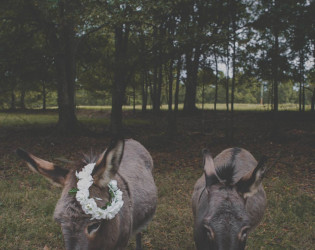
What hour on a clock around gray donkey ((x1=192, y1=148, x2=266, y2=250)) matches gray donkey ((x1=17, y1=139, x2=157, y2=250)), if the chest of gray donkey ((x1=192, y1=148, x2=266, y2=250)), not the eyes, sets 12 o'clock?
gray donkey ((x1=17, y1=139, x2=157, y2=250)) is roughly at 2 o'clock from gray donkey ((x1=192, y1=148, x2=266, y2=250)).

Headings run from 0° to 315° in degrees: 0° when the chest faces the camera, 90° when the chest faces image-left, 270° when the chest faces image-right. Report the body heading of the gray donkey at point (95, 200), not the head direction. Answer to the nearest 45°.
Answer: approximately 45°

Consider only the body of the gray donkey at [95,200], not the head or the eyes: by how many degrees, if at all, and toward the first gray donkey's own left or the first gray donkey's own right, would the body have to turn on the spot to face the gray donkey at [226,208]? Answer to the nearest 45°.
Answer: approximately 135° to the first gray donkey's own left
